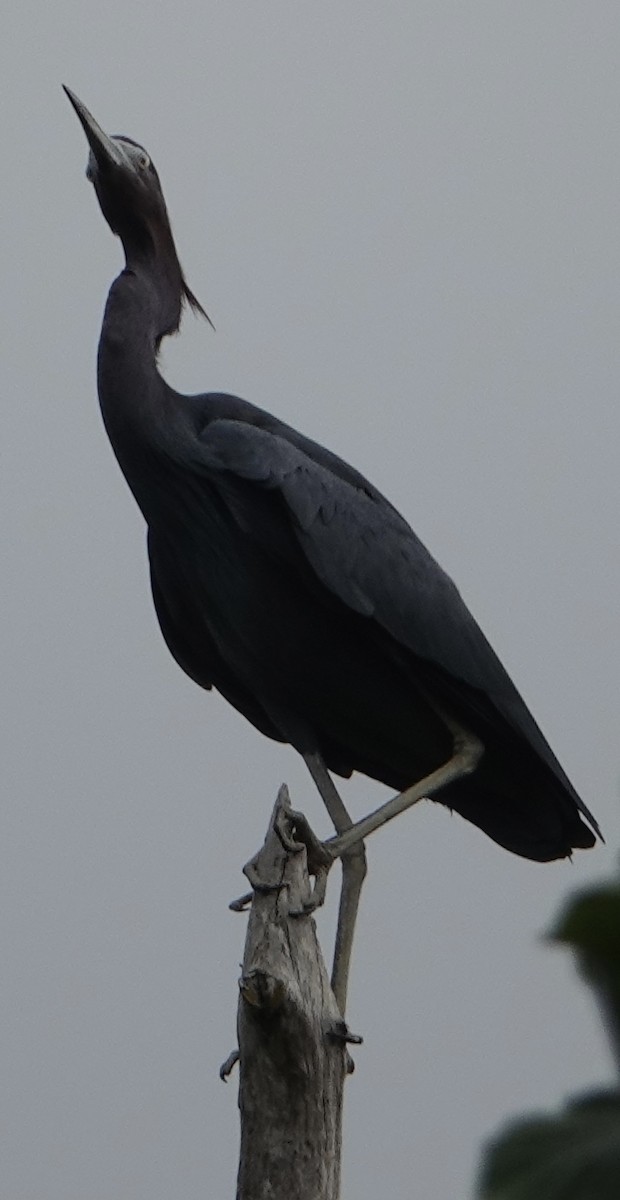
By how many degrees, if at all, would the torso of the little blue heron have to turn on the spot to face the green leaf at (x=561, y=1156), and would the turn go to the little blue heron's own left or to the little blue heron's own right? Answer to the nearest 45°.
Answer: approximately 90° to the little blue heron's own left

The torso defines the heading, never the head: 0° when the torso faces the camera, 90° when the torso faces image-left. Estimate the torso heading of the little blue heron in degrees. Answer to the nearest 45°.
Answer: approximately 90°
